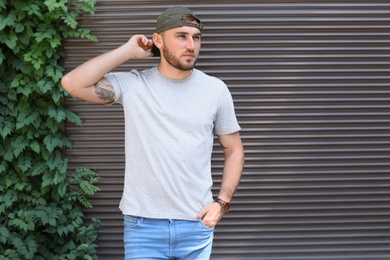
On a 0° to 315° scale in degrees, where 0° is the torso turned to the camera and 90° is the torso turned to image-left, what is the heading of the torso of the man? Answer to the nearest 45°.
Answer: approximately 0°

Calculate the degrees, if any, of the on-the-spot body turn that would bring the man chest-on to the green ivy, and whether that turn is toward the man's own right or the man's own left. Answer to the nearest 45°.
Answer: approximately 135° to the man's own right

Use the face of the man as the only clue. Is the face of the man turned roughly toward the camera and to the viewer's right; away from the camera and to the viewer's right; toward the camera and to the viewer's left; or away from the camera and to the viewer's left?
toward the camera and to the viewer's right
